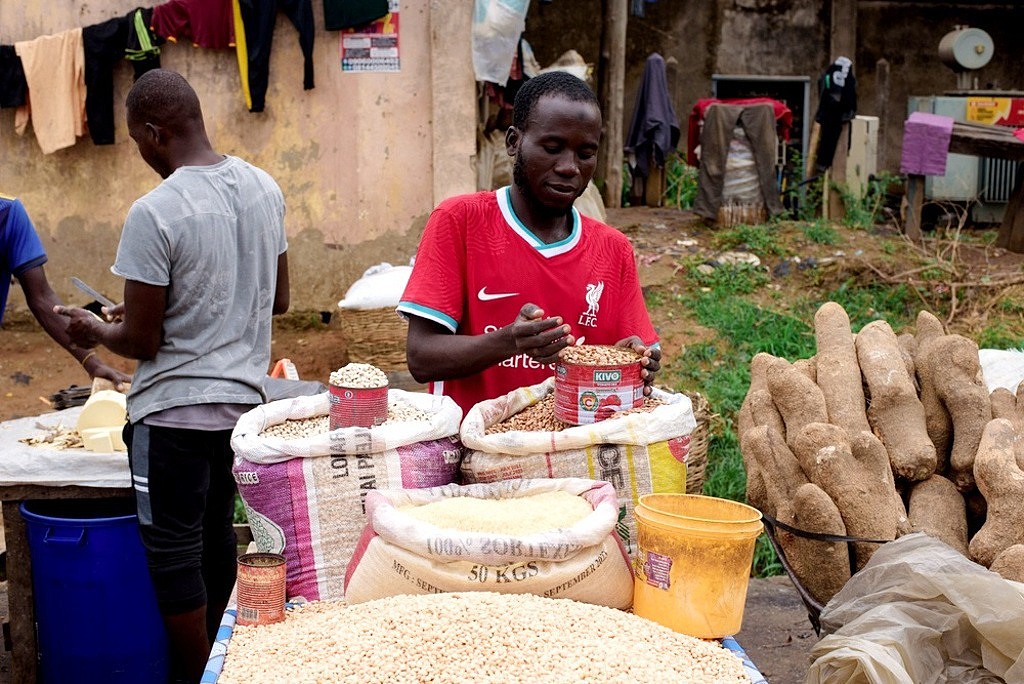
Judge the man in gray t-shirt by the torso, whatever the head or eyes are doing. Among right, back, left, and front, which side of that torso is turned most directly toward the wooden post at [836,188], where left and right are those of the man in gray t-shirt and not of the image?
right

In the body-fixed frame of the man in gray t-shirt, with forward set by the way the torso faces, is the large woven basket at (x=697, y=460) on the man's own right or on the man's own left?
on the man's own right

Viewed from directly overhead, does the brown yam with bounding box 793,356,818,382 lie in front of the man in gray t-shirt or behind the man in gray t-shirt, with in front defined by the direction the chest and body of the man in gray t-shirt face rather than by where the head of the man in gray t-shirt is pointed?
behind

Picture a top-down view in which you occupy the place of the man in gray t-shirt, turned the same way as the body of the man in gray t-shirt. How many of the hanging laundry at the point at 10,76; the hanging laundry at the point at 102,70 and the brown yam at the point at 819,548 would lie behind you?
1

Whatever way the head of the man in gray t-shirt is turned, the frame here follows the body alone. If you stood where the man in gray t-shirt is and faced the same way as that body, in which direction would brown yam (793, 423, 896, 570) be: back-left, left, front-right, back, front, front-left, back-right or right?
back

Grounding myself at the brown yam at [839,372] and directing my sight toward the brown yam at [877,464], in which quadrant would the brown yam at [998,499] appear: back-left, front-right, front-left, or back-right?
front-left

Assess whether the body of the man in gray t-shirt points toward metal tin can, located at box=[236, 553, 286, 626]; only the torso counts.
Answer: no

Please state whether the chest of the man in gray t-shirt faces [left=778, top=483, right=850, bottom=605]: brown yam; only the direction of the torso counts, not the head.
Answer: no

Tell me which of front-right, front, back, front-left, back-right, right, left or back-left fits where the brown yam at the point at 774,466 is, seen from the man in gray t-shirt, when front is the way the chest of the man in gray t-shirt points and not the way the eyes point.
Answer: back

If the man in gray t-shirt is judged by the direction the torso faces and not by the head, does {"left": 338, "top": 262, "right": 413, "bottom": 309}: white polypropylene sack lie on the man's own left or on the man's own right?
on the man's own right

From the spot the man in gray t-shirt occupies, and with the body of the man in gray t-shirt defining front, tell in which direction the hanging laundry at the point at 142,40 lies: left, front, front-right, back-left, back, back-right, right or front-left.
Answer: front-right

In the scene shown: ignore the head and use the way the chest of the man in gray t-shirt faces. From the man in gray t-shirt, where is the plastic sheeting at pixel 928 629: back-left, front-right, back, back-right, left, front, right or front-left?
back

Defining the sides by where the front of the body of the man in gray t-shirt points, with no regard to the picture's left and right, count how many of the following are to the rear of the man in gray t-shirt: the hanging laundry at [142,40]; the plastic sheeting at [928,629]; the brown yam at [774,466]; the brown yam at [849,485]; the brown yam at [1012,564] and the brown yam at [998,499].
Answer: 5

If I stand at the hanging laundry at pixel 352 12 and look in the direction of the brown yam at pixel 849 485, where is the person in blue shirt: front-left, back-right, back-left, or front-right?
front-right

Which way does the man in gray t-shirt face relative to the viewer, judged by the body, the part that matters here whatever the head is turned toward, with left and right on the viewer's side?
facing away from the viewer and to the left of the viewer

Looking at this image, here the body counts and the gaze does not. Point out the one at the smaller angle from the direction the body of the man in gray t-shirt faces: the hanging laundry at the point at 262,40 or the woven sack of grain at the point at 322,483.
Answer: the hanging laundry

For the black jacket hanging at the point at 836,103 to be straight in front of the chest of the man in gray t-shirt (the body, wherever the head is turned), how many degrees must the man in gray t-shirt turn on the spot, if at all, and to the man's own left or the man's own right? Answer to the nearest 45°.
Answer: approximately 90° to the man's own right
